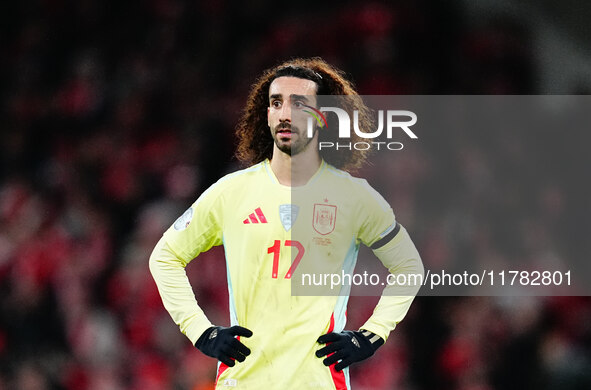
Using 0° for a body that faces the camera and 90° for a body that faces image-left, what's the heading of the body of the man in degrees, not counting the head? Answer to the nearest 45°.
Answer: approximately 0°

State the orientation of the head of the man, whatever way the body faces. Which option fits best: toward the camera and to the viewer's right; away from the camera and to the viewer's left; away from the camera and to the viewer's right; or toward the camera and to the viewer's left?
toward the camera and to the viewer's left
